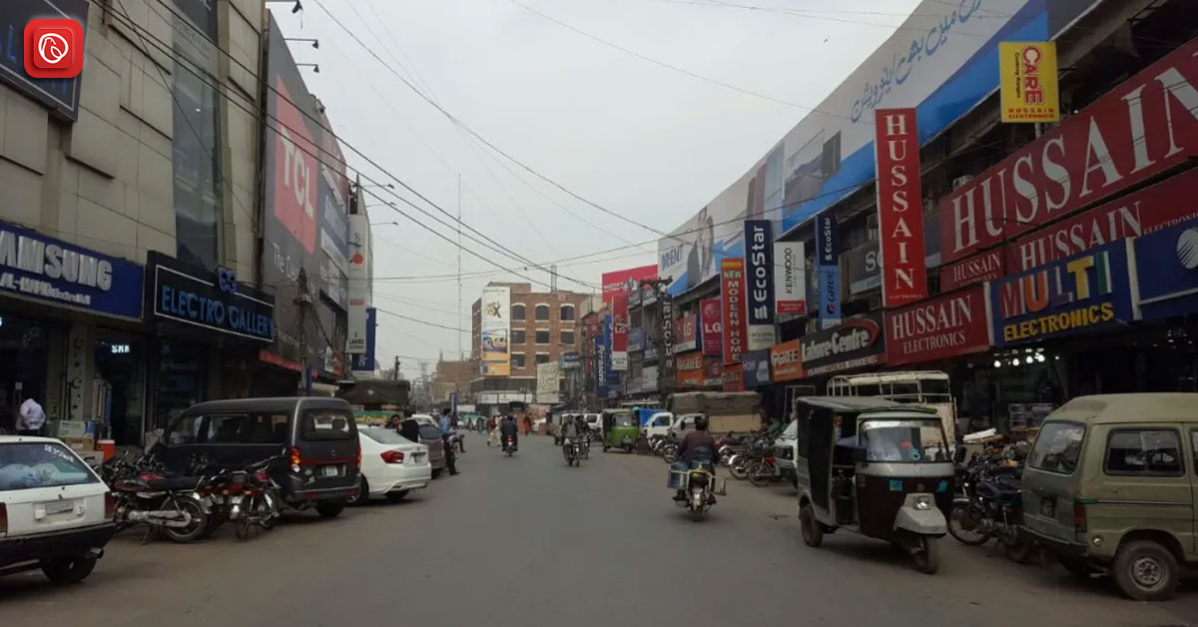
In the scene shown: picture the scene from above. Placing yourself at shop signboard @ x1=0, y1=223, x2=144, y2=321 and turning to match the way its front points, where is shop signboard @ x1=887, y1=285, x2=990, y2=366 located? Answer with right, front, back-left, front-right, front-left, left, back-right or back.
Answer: front-left

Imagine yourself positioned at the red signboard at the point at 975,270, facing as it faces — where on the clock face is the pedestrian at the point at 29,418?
The pedestrian is roughly at 12 o'clock from the red signboard.

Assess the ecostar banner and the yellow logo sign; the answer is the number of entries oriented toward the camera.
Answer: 2

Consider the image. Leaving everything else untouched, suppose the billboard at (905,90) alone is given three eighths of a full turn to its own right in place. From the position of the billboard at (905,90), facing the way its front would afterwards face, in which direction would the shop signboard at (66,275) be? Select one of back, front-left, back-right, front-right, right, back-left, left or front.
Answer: back-left

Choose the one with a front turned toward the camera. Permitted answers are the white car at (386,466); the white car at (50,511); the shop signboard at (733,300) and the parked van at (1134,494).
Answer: the shop signboard

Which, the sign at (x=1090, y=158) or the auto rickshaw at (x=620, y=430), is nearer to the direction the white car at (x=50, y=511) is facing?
the auto rickshaw

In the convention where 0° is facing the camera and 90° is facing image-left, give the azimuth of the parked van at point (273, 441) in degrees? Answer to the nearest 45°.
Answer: approximately 135°

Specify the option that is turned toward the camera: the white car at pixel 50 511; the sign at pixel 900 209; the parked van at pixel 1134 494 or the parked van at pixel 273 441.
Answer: the sign

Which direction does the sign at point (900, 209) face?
toward the camera

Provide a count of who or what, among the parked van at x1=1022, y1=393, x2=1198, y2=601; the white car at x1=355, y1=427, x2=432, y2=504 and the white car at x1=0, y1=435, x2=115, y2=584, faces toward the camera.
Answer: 0

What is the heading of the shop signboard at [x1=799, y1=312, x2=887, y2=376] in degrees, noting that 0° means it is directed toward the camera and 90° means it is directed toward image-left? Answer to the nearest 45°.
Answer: approximately 45°

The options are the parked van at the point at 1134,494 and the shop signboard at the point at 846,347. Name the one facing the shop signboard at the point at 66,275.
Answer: the shop signboard at the point at 846,347

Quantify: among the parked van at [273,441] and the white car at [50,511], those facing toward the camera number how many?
0

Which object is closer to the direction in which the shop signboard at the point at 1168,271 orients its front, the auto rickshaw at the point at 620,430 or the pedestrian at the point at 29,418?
the pedestrian
